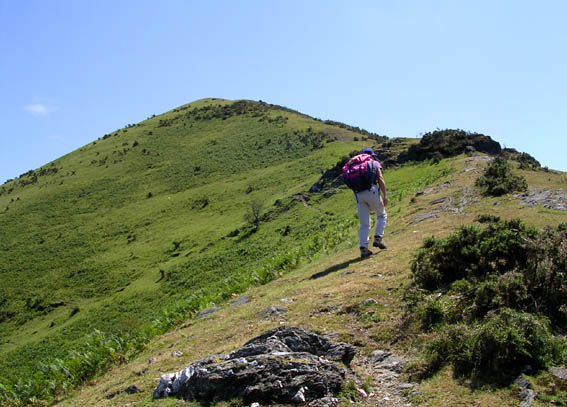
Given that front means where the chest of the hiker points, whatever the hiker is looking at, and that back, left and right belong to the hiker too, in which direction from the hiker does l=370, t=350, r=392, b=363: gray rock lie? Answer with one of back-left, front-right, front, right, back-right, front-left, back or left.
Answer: back-right

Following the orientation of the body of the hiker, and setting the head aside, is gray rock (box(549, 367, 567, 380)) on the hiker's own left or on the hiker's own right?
on the hiker's own right

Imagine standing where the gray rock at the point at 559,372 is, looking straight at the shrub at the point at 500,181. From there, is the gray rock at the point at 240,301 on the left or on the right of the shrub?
left

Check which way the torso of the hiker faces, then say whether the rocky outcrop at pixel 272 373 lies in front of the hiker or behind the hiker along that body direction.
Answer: behind

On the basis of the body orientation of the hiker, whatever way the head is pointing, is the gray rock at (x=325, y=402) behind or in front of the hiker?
behind

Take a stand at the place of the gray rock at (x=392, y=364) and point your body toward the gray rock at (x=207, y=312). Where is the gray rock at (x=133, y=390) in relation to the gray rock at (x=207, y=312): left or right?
left

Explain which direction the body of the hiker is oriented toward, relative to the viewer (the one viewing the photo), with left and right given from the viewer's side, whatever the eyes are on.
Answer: facing away from the viewer and to the right of the viewer

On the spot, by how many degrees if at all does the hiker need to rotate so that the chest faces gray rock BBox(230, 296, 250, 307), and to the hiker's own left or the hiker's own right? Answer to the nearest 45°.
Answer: approximately 135° to the hiker's own left

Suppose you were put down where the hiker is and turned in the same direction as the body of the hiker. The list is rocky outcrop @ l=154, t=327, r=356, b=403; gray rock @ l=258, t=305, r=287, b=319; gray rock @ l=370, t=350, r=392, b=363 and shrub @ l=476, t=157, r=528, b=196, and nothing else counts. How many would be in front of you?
1

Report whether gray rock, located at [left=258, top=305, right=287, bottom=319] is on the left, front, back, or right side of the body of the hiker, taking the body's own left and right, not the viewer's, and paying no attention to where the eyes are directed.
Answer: back

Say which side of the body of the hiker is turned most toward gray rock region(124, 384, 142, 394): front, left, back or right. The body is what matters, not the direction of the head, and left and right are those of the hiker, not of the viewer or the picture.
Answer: back

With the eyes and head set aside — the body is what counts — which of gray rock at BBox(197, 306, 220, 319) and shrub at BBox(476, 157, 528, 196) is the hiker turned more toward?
the shrub

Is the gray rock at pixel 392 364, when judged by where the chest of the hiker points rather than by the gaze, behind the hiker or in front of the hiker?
behind

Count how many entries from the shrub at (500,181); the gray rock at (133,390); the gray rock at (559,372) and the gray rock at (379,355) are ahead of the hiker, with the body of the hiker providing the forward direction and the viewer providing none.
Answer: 1
